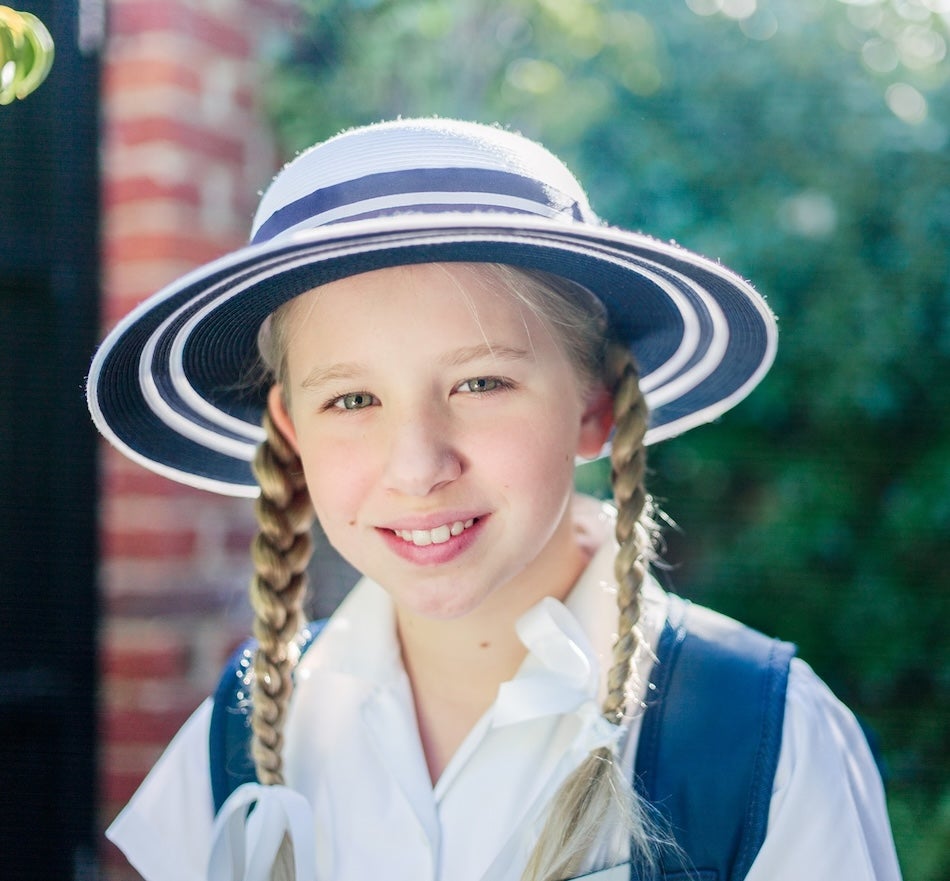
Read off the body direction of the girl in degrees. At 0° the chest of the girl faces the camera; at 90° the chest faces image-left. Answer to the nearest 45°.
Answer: approximately 0°
